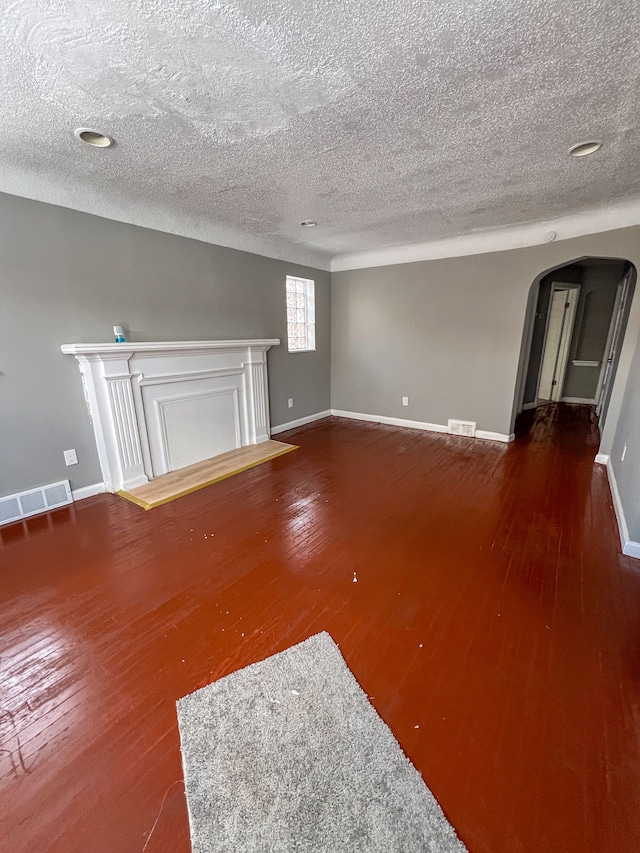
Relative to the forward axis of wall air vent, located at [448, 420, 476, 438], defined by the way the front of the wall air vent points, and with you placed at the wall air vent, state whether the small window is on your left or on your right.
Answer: on your right

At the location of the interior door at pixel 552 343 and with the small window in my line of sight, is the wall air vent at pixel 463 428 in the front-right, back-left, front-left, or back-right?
front-left

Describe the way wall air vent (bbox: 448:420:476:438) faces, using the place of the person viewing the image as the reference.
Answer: facing the viewer

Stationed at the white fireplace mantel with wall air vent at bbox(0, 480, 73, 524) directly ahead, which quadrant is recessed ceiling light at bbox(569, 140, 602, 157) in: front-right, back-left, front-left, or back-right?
back-left

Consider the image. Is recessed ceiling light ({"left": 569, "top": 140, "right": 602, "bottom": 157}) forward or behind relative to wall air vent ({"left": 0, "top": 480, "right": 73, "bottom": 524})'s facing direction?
forward

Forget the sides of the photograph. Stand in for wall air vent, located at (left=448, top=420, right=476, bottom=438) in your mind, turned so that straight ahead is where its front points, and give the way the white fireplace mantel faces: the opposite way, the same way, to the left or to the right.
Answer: to the left

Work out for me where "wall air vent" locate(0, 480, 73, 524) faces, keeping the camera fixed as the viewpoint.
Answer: facing the viewer and to the right of the viewer

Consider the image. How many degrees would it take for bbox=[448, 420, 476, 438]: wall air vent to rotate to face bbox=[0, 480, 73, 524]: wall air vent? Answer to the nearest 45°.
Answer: approximately 45° to its right

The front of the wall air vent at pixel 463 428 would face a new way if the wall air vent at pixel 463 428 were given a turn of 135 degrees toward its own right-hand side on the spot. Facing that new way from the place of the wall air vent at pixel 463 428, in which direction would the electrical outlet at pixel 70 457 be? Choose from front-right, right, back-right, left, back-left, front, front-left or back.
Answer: left

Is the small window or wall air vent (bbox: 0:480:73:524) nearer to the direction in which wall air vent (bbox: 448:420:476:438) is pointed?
the wall air vent

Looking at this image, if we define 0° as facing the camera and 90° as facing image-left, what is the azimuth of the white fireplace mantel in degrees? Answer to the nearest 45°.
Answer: approximately 315°

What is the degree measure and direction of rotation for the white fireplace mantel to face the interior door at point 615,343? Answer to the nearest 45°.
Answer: approximately 45° to its left

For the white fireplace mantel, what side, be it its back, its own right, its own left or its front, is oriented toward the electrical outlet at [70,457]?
right
